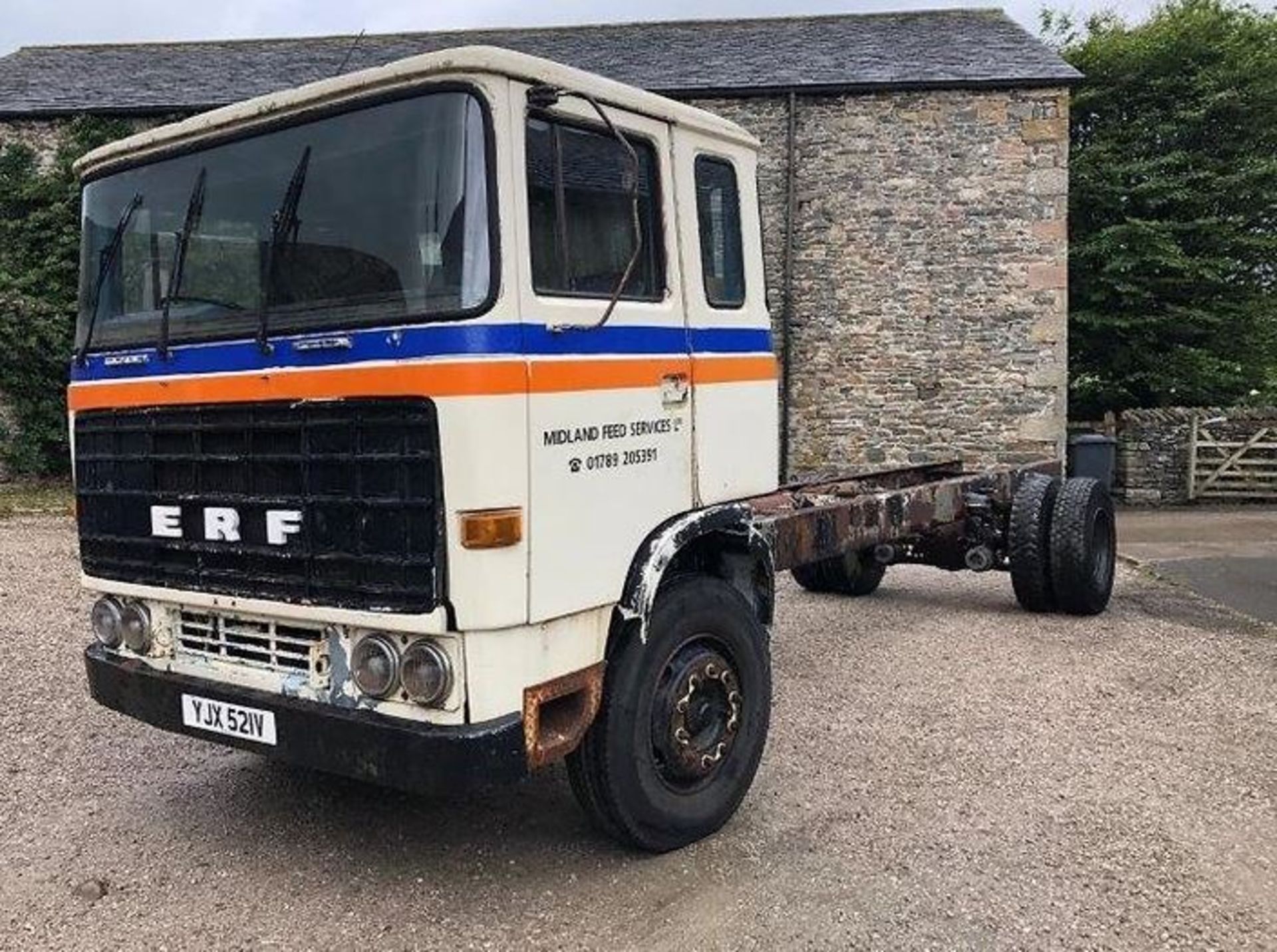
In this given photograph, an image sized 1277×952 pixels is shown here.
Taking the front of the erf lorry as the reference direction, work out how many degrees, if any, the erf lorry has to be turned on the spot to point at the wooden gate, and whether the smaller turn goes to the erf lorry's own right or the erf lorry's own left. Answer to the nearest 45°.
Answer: approximately 180°

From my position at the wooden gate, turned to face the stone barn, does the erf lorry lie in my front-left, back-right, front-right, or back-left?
front-left

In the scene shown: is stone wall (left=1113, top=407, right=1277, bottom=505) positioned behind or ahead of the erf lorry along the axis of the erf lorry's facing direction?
behind

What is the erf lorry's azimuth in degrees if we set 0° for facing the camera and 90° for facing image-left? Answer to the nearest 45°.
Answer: approximately 45°

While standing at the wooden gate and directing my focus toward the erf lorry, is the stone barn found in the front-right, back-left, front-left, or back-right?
front-right
